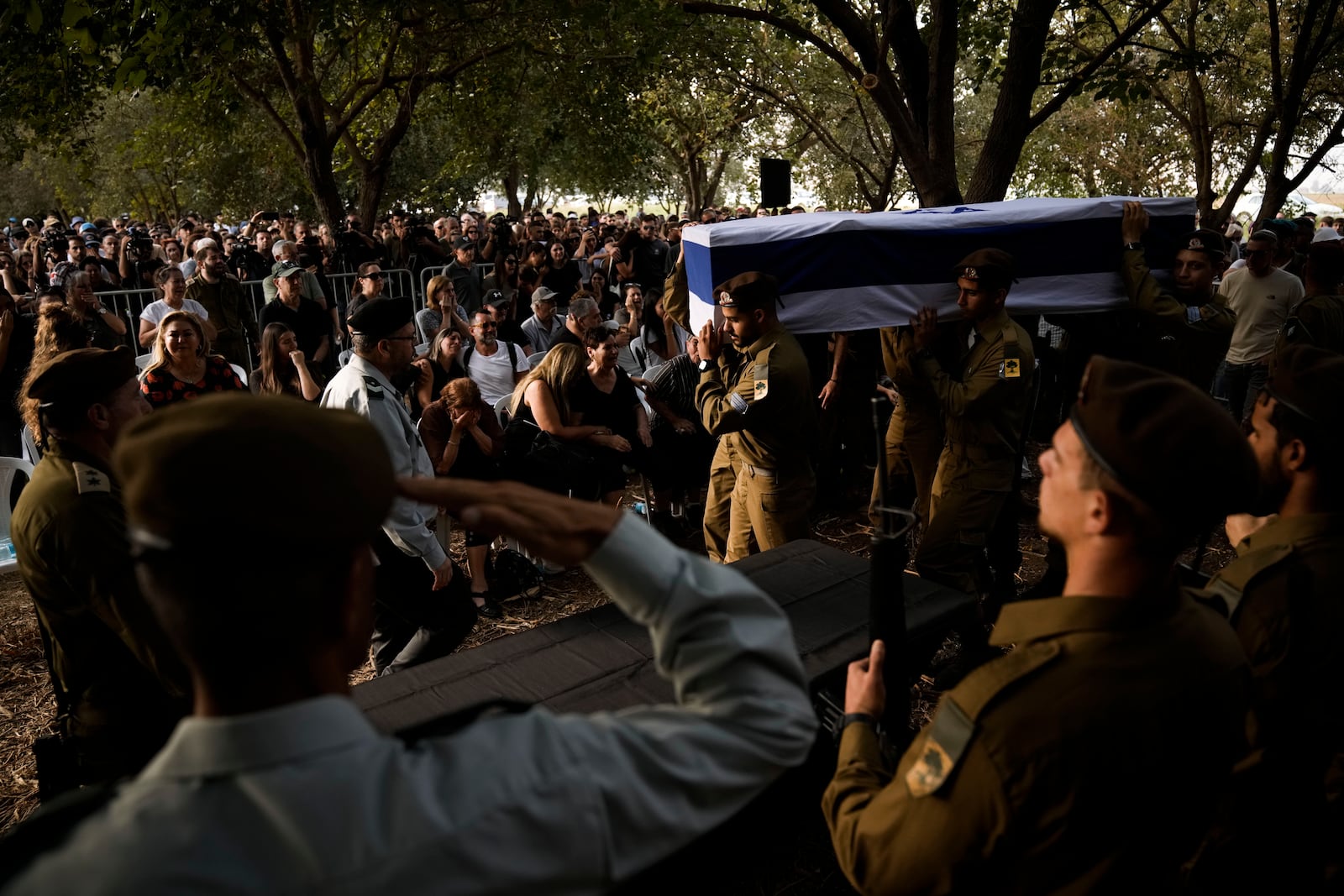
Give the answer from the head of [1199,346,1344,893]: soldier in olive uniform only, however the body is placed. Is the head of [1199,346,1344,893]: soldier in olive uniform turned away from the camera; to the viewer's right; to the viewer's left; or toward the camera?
to the viewer's left

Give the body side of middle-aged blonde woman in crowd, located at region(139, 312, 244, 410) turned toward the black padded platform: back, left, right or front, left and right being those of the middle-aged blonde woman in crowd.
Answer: front

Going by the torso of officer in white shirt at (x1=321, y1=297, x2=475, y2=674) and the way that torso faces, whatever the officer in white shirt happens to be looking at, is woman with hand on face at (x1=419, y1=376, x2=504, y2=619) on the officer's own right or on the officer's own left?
on the officer's own left

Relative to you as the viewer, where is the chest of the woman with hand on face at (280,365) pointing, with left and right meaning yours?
facing the viewer and to the right of the viewer

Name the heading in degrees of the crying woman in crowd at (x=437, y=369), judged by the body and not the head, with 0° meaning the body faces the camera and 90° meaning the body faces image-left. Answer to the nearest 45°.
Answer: approximately 315°

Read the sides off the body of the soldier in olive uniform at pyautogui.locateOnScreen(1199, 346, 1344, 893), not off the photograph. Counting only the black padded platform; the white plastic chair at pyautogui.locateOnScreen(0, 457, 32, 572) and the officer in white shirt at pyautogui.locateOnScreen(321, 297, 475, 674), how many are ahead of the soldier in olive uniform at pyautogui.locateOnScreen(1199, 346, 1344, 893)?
3

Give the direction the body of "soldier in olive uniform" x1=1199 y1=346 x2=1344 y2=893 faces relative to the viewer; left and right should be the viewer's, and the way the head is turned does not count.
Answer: facing to the left of the viewer

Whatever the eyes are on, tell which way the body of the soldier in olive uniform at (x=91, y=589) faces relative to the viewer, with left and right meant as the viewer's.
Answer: facing to the right of the viewer

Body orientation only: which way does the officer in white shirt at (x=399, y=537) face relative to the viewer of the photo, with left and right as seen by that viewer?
facing to the right of the viewer

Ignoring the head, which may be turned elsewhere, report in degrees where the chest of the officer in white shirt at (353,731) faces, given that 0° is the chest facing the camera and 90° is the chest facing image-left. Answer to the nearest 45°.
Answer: approximately 180°

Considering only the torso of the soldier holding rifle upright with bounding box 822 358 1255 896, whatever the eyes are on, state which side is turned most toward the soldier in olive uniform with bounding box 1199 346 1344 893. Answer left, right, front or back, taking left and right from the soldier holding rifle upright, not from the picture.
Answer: right
